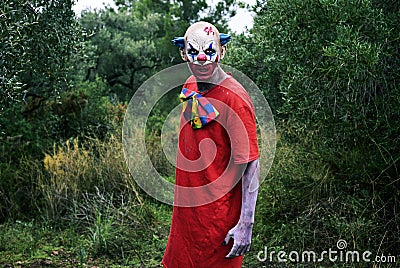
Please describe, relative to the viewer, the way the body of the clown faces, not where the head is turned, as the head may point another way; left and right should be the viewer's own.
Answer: facing the viewer and to the left of the viewer
